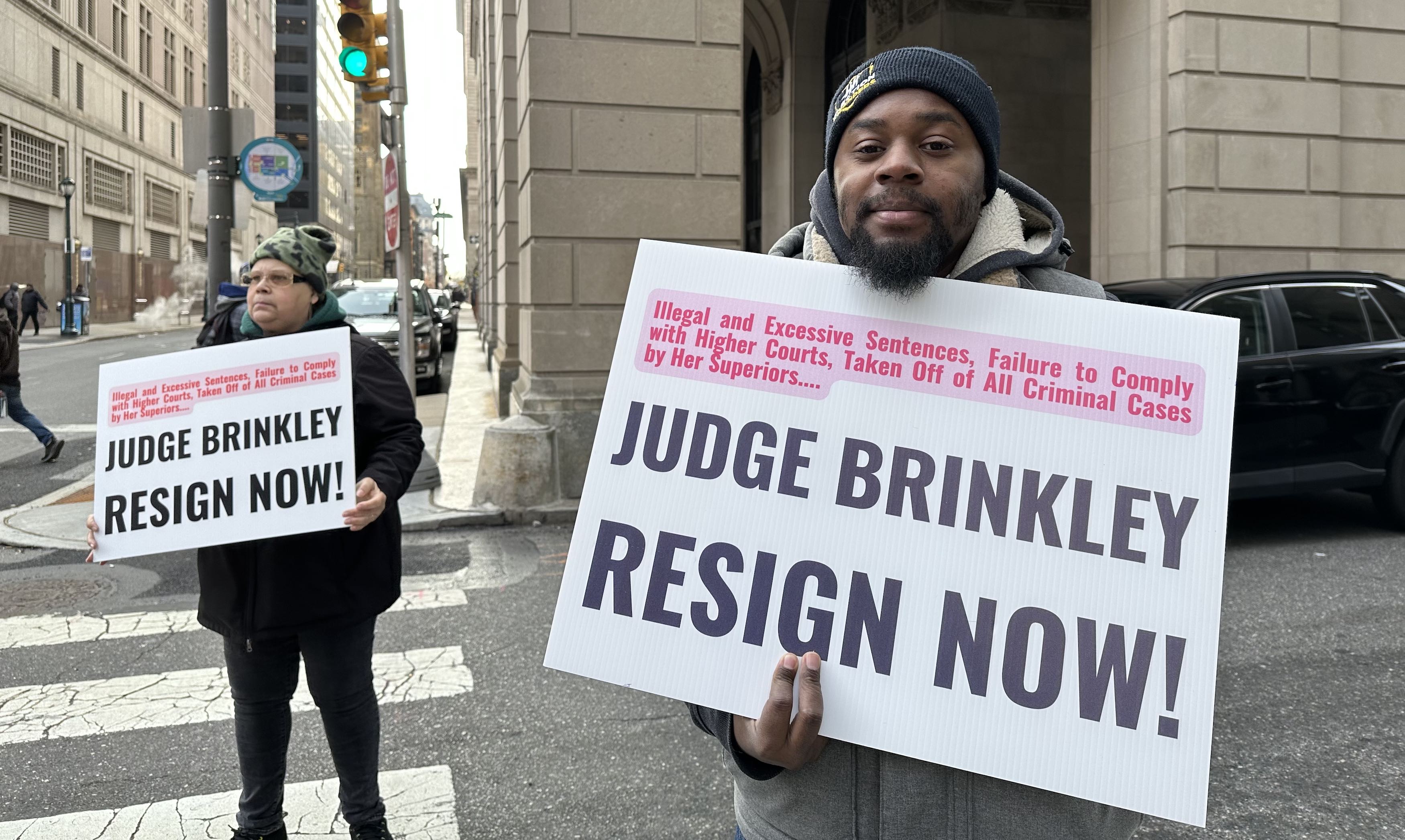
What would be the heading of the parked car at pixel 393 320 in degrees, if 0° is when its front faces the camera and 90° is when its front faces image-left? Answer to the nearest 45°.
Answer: approximately 0°

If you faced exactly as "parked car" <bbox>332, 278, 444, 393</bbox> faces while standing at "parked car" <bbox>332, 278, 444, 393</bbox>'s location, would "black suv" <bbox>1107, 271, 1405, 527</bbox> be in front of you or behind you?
in front

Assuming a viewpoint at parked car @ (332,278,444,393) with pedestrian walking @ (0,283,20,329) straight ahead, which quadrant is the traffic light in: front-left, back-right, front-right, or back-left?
back-left

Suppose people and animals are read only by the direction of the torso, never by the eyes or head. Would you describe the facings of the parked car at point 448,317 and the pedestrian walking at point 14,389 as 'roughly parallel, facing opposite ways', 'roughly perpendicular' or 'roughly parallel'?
roughly perpendicular

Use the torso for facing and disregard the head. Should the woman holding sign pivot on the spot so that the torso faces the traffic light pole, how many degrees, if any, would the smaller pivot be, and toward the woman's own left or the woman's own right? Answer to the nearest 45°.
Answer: approximately 135° to the woman's own right

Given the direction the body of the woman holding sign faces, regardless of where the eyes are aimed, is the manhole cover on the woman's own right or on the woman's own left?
on the woman's own right

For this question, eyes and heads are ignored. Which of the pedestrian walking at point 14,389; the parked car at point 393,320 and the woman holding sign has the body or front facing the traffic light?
the parked car

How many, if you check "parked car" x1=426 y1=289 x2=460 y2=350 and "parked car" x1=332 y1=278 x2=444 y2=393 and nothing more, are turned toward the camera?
2

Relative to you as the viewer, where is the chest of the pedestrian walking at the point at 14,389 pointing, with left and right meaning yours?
facing to the left of the viewer

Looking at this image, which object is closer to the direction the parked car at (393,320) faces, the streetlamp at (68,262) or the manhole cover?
the manhole cover
